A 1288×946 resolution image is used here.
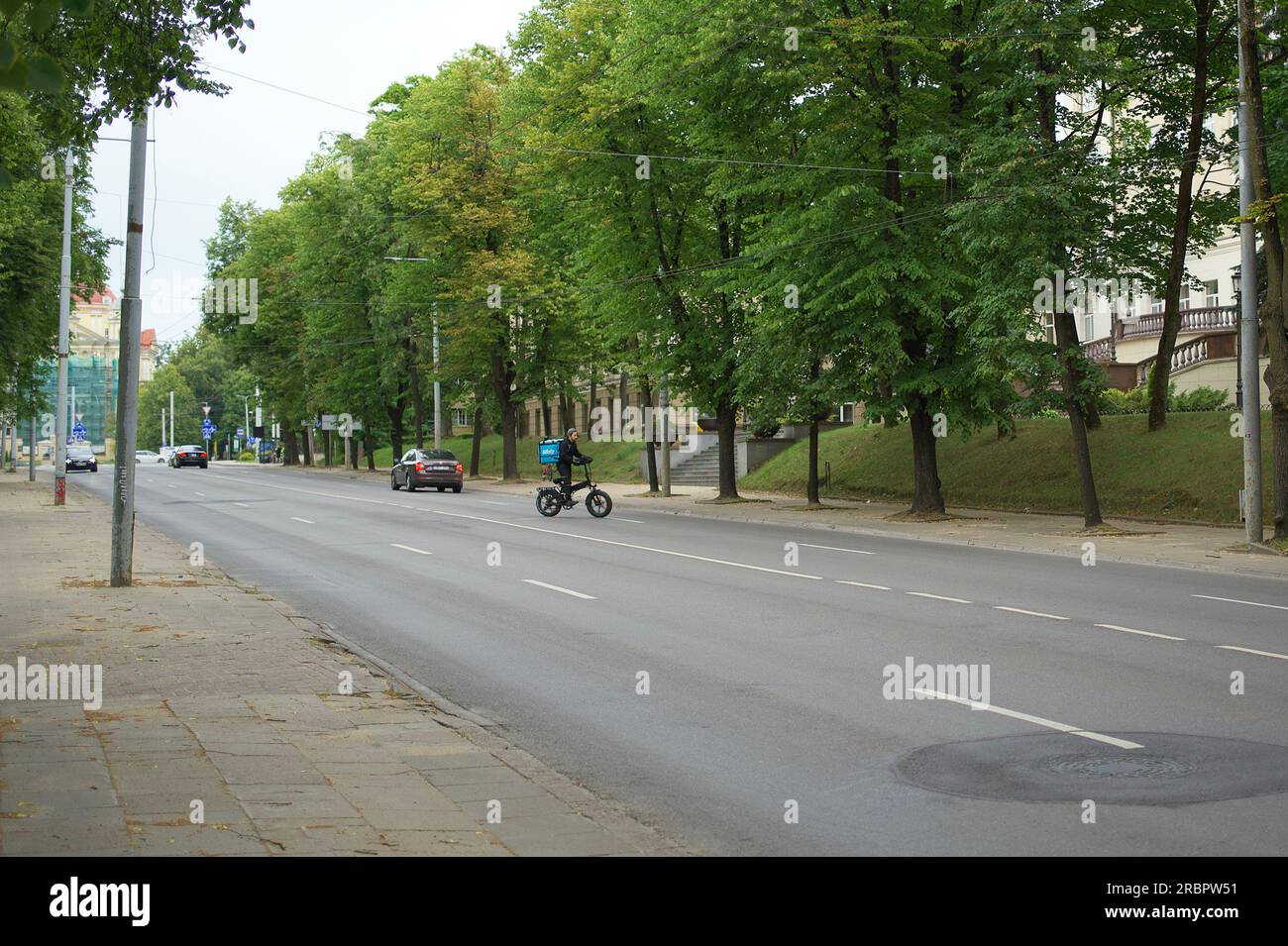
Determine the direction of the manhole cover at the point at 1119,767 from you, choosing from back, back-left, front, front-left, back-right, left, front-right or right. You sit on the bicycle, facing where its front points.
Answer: right

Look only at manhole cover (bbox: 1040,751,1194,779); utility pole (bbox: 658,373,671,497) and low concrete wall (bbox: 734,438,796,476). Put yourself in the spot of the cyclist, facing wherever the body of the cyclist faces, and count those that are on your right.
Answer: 1

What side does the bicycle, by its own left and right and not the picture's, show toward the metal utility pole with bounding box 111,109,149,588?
right

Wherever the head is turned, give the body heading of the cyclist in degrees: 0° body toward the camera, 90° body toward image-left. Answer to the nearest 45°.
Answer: approximately 270°

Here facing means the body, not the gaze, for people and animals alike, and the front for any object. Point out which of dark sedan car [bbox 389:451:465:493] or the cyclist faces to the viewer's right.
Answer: the cyclist

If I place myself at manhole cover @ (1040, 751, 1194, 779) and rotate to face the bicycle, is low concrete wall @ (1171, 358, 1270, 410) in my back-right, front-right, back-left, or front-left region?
front-right

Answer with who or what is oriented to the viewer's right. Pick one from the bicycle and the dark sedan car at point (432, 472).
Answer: the bicycle

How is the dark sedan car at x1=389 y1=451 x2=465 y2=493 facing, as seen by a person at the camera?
facing away from the viewer and to the left of the viewer

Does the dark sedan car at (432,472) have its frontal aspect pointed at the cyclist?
no

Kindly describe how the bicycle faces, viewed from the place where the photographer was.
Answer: facing to the right of the viewer

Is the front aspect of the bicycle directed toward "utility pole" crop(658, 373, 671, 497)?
no

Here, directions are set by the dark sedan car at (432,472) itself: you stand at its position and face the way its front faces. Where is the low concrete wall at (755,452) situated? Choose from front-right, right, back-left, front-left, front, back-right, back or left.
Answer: back-right
